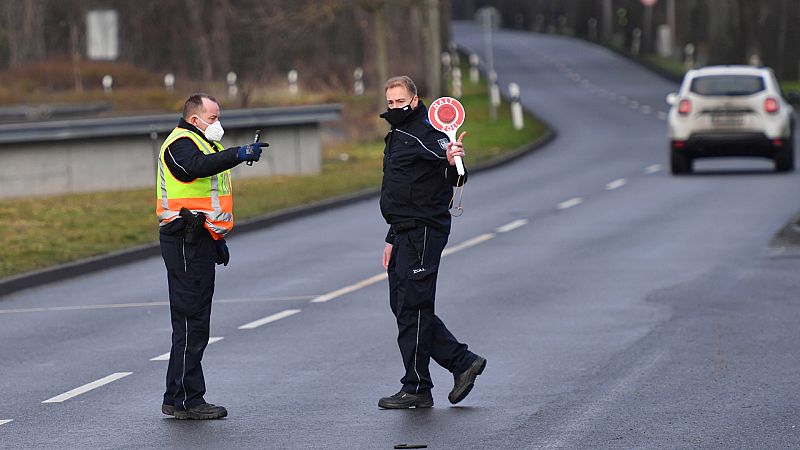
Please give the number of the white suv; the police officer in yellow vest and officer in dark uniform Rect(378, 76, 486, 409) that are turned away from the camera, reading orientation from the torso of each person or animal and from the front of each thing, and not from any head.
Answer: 1

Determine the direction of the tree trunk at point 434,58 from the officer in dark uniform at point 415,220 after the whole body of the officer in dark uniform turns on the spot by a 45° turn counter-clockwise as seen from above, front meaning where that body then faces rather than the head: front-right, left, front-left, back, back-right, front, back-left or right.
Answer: back

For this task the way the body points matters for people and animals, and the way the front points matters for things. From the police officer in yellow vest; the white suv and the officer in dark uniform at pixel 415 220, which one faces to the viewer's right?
the police officer in yellow vest

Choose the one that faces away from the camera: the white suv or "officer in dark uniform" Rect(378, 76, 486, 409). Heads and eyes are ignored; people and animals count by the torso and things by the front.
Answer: the white suv

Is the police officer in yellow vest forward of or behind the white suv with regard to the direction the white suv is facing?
behind

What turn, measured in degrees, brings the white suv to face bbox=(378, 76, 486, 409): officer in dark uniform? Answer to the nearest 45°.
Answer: approximately 180°

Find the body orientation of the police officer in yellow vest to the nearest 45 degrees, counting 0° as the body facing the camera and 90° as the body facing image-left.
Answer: approximately 270°

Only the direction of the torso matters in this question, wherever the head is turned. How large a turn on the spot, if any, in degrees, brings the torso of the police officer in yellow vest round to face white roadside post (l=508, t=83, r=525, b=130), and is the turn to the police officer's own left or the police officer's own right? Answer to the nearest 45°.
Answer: approximately 90° to the police officer's own left

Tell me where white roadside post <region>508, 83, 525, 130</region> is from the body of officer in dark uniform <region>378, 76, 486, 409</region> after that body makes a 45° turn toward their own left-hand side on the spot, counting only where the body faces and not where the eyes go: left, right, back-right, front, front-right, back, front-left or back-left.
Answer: back

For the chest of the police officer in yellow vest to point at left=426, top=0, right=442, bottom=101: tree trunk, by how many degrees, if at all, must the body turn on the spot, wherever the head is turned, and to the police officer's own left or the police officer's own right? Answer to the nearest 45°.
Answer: approximately 90° to the police officer's own left

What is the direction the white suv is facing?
away from the camera
